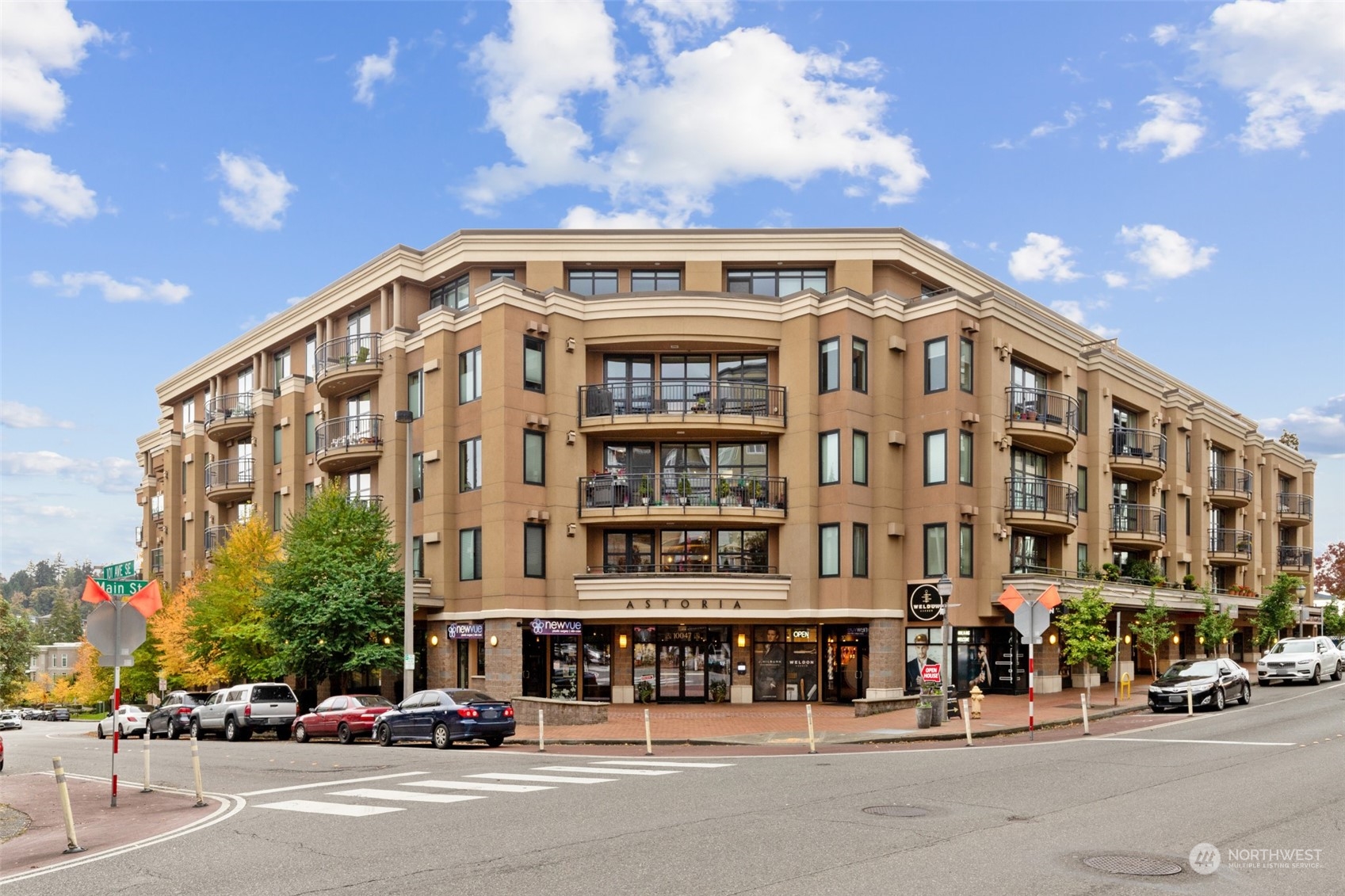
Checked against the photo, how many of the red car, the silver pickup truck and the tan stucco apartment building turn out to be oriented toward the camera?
1

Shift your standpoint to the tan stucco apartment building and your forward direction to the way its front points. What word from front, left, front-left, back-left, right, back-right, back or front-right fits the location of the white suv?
left

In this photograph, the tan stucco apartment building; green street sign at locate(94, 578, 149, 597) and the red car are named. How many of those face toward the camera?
2

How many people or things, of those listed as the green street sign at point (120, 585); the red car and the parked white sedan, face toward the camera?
1

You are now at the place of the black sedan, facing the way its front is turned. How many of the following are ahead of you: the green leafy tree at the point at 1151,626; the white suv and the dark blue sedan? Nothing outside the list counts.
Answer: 1

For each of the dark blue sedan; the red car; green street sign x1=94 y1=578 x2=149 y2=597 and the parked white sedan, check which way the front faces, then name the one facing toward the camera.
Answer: the green street sign

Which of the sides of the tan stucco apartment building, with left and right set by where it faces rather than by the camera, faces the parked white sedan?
right

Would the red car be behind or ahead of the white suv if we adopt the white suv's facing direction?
ahead
